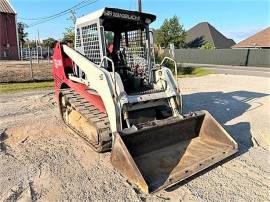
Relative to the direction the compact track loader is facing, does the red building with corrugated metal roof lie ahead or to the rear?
to the rear

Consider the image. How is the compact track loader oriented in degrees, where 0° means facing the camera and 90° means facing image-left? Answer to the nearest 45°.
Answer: approximately 315°

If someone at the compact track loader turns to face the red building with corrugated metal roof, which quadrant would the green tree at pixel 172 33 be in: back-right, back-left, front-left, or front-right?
front-right

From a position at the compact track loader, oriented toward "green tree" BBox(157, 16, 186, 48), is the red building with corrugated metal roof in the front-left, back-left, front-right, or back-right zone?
front-left

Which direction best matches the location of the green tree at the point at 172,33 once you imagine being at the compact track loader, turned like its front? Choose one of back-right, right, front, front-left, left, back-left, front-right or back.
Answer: back-left
